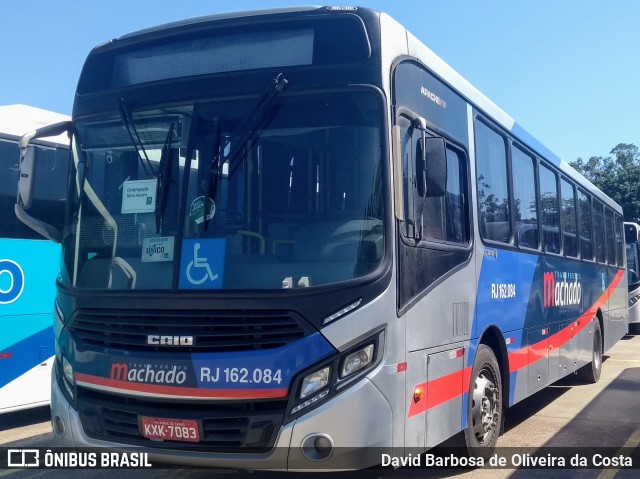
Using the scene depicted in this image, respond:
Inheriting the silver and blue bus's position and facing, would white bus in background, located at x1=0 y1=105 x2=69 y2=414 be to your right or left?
on your right

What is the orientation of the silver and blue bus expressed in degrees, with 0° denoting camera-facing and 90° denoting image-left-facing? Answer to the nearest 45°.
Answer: approximately 45°

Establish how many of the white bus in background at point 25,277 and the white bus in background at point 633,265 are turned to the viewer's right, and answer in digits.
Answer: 0

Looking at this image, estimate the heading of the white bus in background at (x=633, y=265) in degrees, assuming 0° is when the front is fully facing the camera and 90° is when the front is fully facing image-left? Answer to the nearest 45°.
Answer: approximately 45°

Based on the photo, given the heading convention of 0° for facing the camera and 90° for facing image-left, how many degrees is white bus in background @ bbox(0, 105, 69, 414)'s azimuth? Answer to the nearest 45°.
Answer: approximately 45°

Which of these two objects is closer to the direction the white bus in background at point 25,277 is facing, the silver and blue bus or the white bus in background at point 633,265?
the silver and blue bus
